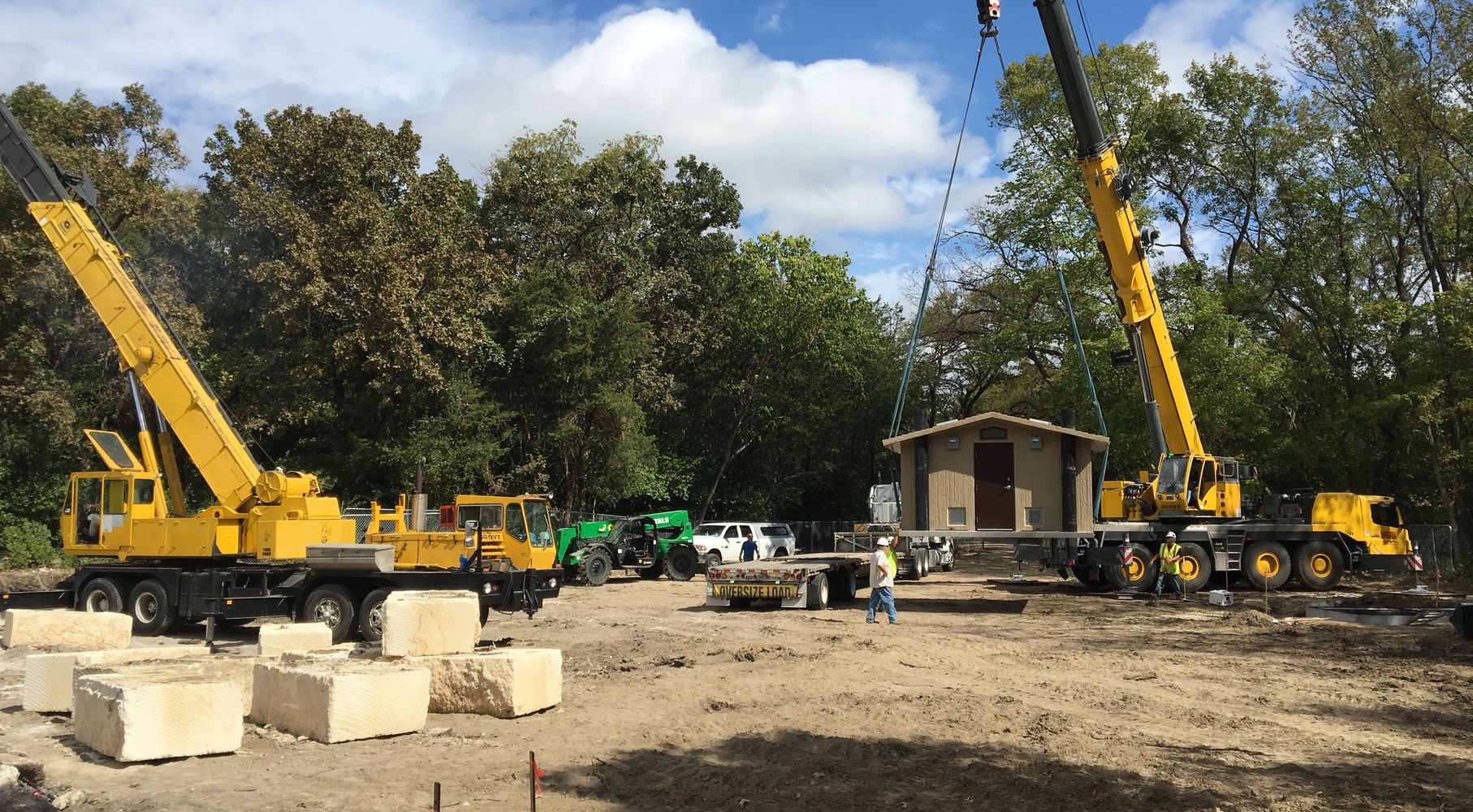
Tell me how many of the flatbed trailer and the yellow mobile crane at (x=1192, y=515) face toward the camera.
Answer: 0

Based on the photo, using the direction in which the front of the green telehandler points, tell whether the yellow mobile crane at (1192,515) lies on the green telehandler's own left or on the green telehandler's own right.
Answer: on the green telehandler's own left

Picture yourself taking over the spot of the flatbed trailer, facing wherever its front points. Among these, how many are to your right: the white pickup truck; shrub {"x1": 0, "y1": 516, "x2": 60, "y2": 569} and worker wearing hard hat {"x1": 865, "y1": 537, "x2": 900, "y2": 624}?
1

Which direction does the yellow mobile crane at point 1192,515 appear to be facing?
to the viewer's right

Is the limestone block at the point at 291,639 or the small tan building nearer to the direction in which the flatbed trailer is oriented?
the small tan building

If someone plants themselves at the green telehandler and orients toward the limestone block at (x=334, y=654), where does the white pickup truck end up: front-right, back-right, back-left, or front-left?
back-left

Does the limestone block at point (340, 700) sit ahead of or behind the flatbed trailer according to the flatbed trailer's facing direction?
behind

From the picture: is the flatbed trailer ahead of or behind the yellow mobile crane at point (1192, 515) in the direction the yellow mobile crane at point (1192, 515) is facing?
behind

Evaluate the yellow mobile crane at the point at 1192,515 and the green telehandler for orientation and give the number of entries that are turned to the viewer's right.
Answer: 1

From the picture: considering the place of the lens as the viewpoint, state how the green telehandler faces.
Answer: facing the viewer and to the left of the viewer

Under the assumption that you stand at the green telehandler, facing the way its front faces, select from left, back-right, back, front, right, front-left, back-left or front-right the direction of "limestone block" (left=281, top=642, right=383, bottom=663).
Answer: front-left

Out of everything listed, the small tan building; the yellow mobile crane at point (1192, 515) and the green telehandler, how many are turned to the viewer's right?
1

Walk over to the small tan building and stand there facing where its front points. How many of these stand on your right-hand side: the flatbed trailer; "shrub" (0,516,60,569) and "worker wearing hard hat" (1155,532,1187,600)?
2

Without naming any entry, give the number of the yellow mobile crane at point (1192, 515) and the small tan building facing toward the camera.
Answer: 1

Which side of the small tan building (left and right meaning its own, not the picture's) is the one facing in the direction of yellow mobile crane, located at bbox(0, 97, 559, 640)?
right

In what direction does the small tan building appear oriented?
toward the camera

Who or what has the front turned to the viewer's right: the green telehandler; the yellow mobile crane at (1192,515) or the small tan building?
the yellow mobile crane
